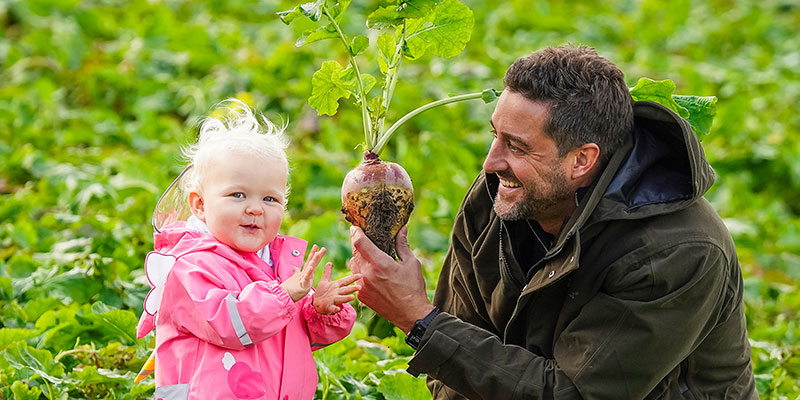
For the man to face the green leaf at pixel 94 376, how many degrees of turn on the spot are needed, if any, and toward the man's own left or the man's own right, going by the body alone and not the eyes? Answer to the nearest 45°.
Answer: approximately 45° to the man's own right

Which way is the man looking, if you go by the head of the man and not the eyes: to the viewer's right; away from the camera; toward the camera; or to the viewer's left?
to the viewer's left

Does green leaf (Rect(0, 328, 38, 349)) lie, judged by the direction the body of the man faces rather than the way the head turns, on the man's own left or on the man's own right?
on the man's own right

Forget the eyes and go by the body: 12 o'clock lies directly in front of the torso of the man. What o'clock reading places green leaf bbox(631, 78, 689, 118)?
The green leaf is roughly at 5 o'clock from the man.

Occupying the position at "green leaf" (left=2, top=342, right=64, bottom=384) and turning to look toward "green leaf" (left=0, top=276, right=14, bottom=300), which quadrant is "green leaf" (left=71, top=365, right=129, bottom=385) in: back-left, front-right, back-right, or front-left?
back-right

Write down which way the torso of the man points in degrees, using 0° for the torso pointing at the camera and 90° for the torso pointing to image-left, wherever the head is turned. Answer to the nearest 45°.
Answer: approximately 45°
